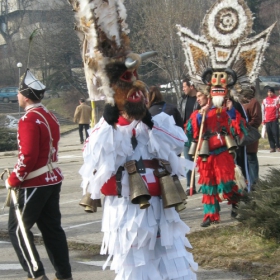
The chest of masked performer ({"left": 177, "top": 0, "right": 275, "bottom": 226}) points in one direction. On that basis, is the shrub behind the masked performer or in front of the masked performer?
in front

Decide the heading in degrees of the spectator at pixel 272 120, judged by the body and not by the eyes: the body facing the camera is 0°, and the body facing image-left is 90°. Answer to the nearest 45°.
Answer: approximately 0°

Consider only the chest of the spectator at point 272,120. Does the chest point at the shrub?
yes

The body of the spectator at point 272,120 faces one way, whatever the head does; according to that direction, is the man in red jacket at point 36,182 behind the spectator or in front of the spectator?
in front

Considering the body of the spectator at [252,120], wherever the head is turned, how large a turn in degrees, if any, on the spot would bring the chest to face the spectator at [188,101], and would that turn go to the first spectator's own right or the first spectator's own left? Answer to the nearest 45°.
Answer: approximately 45° to the first spectator's own right
